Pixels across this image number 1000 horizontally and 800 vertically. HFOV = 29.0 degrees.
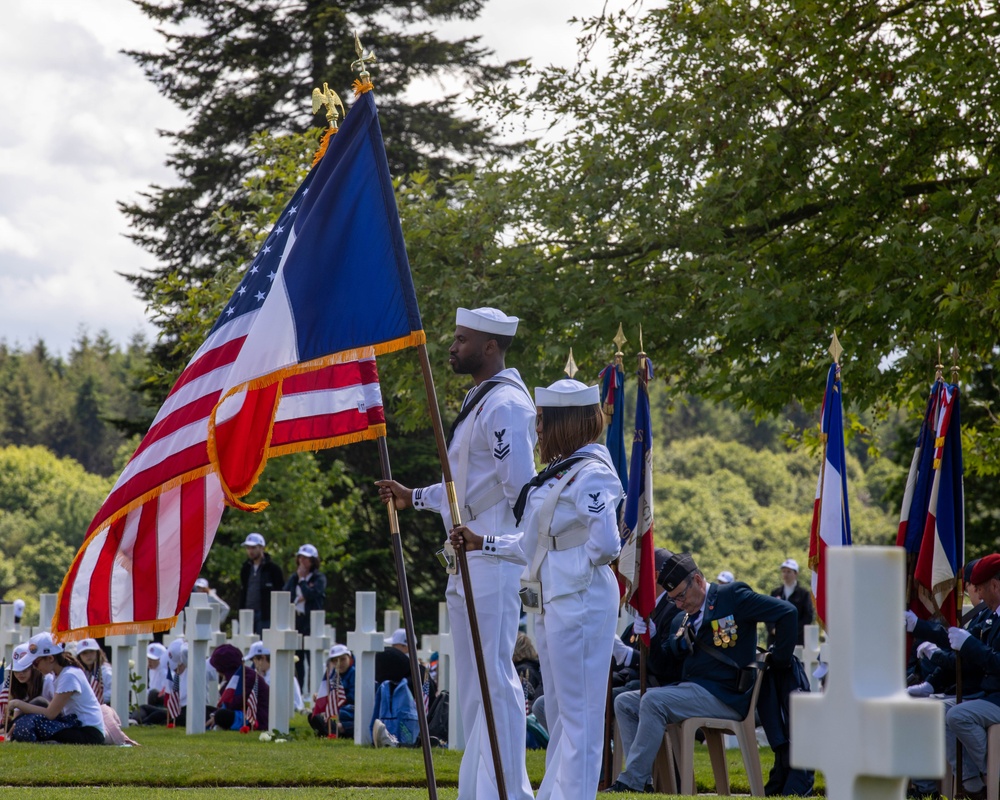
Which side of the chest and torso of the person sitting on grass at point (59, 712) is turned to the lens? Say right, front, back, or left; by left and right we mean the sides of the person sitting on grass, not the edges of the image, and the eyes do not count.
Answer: left

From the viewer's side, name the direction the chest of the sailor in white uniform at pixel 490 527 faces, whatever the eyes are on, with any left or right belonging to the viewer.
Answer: facing to the left of the viewer

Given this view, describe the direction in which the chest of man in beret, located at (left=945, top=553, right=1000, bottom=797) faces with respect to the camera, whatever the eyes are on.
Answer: to the viewer's left

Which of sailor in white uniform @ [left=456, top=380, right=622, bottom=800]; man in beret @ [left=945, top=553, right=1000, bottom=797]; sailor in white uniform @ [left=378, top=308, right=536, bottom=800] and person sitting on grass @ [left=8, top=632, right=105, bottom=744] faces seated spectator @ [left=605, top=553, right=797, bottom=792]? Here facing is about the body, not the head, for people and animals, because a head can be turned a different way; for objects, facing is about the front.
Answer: the man in beret

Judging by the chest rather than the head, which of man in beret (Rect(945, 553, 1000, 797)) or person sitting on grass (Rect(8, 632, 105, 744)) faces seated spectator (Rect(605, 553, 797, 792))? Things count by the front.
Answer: the man in beret

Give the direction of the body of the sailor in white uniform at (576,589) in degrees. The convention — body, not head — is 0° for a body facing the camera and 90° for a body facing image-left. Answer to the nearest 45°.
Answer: approximately 90°

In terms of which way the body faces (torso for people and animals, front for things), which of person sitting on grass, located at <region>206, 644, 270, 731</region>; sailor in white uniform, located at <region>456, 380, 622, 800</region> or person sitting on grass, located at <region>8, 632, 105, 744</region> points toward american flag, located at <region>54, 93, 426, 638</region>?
the sailor in white uniform
